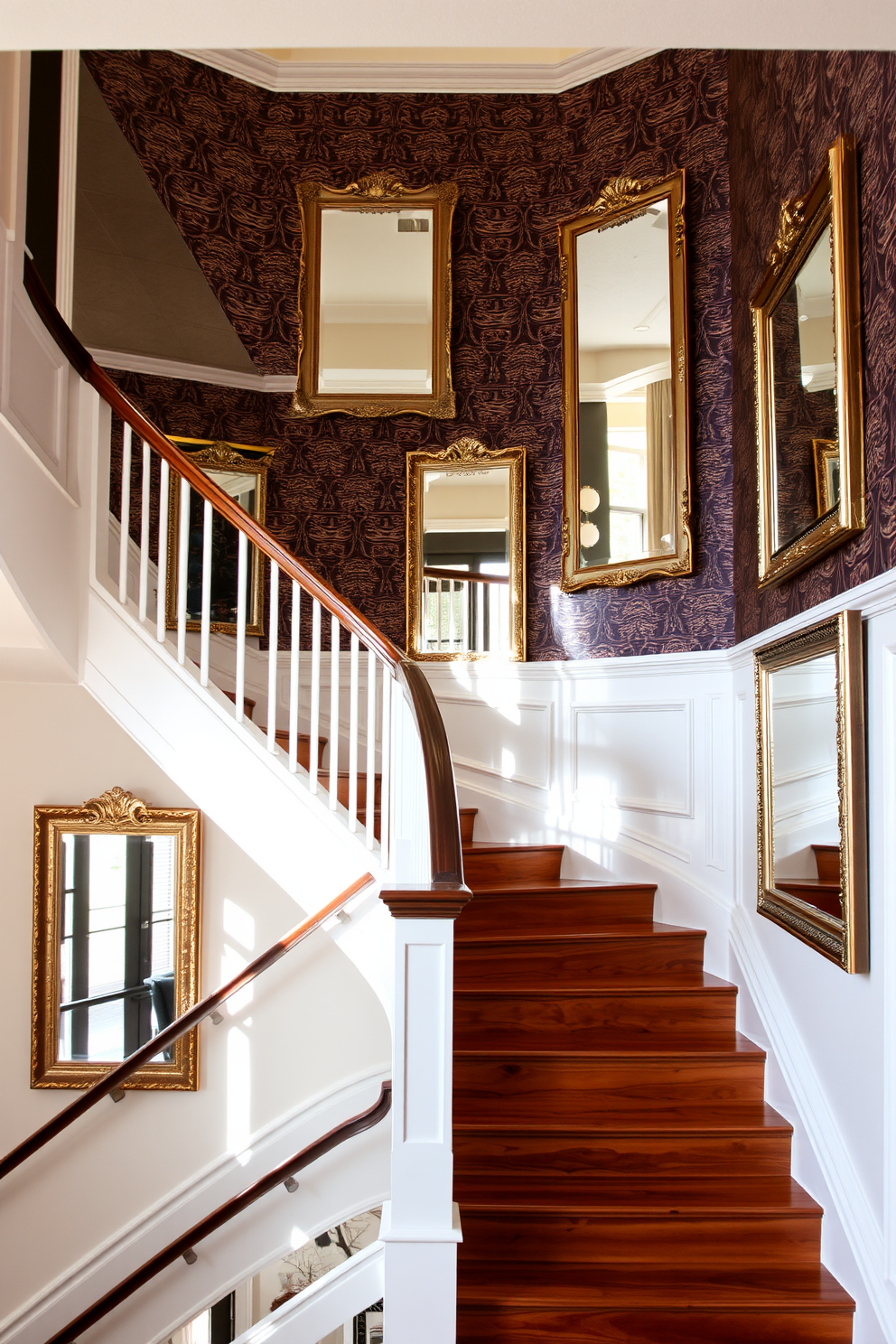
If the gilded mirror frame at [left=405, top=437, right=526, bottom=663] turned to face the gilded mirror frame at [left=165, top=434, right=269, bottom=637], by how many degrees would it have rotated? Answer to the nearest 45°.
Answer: approximately 90° to its right

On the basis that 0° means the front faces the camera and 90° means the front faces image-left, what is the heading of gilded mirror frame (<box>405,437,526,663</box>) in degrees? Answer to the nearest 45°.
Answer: approximately 0°

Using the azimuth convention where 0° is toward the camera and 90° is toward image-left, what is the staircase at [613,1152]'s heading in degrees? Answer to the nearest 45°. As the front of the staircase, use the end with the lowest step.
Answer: approximately 0°

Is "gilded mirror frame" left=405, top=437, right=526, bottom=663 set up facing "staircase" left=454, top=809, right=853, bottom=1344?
yes

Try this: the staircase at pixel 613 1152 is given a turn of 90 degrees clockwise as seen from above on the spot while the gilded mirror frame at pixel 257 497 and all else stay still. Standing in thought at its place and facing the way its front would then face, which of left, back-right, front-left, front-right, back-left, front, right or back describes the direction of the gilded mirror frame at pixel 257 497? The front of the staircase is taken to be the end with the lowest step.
front-right

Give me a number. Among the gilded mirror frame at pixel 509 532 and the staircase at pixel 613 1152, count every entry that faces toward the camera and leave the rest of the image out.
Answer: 2

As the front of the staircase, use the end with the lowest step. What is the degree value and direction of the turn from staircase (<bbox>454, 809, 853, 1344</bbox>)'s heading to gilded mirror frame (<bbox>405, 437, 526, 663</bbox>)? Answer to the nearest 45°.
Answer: approximately 180°

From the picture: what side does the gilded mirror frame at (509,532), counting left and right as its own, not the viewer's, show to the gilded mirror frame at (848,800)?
front

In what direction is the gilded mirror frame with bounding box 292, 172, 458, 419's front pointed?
toward the camera
